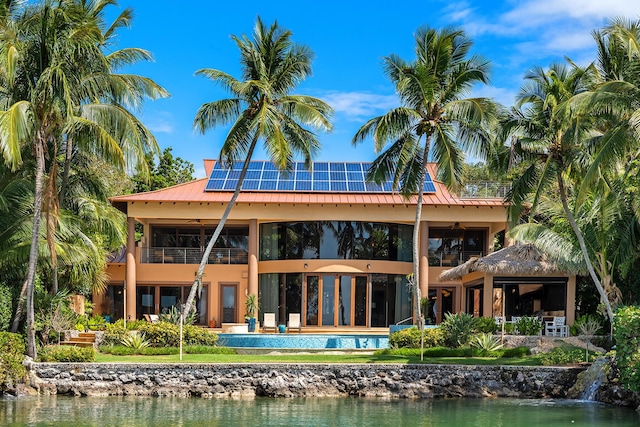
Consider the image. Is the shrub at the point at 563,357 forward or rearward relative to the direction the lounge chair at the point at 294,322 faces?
forward

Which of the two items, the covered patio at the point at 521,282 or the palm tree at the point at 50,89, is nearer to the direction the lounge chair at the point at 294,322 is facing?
the palm tree

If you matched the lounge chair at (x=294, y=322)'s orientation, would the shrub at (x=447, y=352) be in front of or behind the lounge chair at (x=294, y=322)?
in front

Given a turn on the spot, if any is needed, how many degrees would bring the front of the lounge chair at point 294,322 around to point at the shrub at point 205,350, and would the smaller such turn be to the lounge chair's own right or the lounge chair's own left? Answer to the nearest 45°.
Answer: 0° — it already faces it

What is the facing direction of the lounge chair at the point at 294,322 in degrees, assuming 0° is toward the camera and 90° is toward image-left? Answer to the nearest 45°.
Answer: approximately 0°

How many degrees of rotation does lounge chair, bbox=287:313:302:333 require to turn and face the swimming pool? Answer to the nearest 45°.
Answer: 0° — it already faces it
